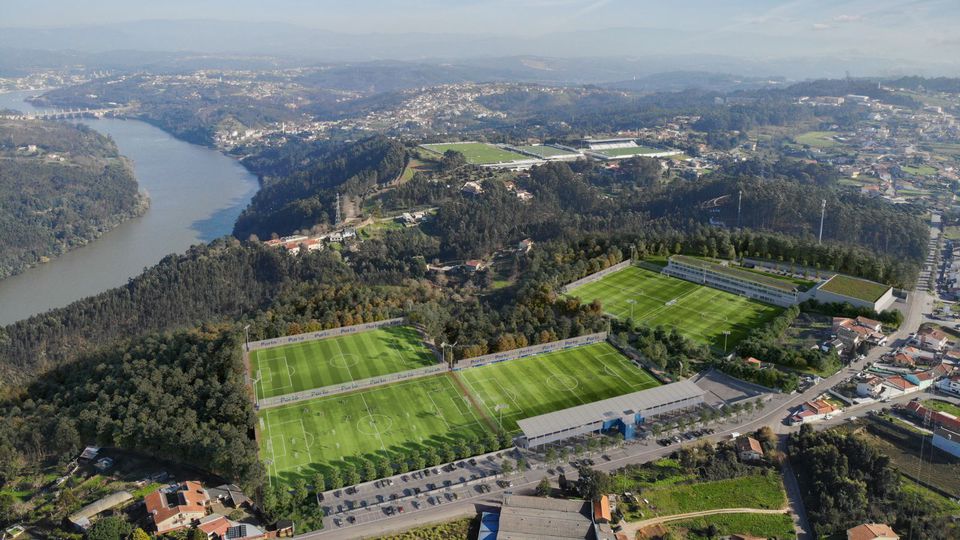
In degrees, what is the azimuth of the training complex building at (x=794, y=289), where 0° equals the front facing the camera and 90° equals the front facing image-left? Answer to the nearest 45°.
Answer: approximately 45°

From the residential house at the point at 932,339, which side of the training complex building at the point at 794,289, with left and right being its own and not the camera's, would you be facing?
left

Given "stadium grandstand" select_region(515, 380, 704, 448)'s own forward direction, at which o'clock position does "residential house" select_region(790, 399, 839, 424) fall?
The residential house is roughly at 4 o'clock from the stadium grandstand.

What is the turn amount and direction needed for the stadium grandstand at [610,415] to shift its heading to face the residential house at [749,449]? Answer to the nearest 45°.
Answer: approximately 135° to its right

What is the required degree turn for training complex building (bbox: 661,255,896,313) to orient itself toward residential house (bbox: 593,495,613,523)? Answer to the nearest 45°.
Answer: approximately 45° to its left

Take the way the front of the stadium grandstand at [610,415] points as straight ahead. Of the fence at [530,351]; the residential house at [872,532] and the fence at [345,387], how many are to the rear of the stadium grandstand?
1

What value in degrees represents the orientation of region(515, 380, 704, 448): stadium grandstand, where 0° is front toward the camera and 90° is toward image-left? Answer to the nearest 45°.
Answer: approximately 135°

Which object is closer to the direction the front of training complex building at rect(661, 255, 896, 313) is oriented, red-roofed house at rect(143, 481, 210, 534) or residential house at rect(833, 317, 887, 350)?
the red-roofed house

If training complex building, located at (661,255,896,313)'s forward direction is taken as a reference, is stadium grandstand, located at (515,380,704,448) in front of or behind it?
in front

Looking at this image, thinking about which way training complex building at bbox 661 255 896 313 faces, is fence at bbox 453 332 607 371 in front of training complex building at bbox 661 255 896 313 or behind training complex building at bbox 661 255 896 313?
in front

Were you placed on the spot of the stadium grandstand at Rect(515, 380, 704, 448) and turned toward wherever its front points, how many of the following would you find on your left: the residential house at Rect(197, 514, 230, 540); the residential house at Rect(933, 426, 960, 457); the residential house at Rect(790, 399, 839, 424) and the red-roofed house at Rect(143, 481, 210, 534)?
2

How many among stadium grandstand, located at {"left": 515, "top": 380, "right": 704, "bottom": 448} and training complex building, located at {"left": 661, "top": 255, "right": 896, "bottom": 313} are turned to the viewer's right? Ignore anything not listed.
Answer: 0

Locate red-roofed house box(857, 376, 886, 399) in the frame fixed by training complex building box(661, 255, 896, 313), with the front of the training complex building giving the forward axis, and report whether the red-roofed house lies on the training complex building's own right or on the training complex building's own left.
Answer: on the training complex building's own left

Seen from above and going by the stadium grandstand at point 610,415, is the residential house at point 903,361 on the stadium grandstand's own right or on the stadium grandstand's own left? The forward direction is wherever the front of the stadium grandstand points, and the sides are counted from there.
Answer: on the stadium grandstand's own right

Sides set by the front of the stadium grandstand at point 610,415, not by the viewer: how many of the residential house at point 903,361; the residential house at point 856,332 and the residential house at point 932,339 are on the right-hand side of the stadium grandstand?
3

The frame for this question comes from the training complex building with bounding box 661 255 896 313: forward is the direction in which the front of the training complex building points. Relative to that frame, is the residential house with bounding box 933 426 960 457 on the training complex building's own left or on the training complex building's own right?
on the training complex building's own left
